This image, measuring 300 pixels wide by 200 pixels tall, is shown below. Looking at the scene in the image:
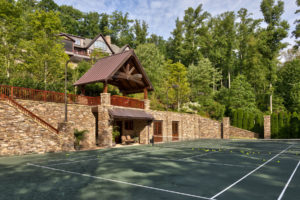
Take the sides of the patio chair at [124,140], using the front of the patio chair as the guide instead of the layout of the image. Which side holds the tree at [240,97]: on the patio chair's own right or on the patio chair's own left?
on the patio chair's own left

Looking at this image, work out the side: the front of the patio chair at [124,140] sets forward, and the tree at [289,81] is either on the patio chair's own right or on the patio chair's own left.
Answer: on the patio chair's own left

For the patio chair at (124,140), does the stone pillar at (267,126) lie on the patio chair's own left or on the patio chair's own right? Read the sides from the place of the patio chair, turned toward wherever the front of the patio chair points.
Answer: on the patio chair's own left

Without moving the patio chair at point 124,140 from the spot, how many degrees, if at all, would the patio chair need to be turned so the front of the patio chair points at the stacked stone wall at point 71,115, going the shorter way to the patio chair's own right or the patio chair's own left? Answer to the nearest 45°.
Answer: approximately 90° to the patio chair's own right

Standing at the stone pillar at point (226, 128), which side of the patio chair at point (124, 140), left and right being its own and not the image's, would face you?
left

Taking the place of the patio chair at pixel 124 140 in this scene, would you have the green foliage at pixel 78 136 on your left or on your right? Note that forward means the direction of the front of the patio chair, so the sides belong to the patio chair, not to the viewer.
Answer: on your right

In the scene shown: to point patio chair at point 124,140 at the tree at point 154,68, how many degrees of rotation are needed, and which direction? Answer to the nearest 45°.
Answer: approximately 135° to its left
